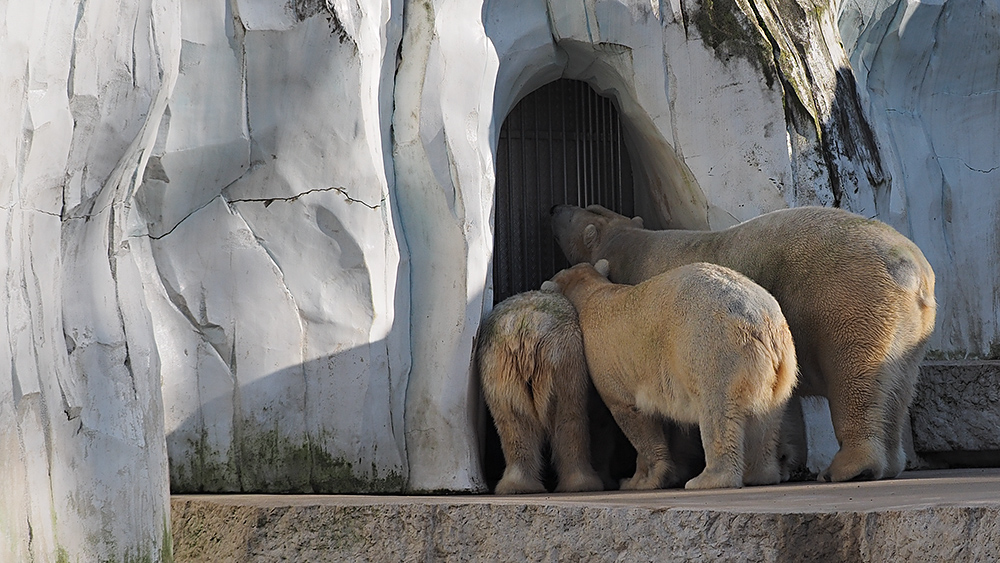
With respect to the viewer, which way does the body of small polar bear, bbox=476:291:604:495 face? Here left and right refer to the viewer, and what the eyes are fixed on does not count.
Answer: facing away from the viewer

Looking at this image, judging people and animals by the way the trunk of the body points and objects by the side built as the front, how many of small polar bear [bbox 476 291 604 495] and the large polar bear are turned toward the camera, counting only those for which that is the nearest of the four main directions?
0

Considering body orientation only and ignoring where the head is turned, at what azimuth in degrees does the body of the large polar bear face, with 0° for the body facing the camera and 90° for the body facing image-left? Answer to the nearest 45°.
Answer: approximately 135°

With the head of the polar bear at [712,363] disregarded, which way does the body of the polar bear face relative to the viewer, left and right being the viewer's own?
facing away from the viewer and to the left of the viewer

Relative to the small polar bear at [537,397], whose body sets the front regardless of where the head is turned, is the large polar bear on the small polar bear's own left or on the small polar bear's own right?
on the small polar bear's own right

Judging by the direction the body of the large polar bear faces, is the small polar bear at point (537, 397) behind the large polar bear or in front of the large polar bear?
in front

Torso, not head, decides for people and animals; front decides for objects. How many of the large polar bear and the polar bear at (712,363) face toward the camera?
0

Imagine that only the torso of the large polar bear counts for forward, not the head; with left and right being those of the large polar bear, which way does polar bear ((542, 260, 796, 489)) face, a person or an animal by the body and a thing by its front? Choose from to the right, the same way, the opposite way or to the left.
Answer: the same way

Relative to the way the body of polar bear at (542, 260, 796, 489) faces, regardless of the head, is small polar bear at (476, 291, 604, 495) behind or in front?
in front

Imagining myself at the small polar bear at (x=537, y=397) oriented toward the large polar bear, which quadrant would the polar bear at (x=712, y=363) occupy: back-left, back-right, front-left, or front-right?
front-right

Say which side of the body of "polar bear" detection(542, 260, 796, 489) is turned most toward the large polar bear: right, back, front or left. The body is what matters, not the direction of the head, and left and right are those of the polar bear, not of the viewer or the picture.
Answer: right

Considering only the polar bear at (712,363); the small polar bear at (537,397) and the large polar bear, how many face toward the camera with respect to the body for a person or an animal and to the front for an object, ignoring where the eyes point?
0
